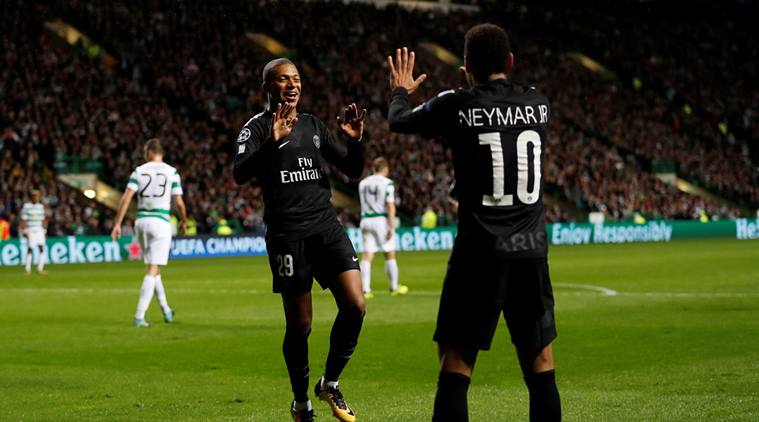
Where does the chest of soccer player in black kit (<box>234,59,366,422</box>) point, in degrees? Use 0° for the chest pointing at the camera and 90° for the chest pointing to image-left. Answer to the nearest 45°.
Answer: approximately 315°

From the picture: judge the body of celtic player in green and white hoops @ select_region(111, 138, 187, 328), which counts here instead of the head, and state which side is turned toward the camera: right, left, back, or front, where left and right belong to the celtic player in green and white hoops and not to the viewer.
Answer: back

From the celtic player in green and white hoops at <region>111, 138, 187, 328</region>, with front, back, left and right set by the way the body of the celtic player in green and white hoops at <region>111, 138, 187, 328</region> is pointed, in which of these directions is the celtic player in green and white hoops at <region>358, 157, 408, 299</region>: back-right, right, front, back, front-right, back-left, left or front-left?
front-right

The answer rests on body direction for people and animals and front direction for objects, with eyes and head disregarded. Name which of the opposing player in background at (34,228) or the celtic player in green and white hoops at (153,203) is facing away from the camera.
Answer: the celtic player in green and white hoops

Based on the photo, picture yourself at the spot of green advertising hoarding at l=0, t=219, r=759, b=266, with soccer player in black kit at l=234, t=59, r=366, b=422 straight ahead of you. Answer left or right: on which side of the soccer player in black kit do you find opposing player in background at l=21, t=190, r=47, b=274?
right

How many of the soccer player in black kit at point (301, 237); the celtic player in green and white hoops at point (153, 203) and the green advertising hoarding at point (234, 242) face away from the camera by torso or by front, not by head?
1

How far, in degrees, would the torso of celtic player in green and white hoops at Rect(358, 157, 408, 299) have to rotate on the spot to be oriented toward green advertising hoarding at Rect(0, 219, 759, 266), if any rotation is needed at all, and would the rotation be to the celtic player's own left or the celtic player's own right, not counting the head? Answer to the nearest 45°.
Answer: approximately 45° to the celtic player's own left

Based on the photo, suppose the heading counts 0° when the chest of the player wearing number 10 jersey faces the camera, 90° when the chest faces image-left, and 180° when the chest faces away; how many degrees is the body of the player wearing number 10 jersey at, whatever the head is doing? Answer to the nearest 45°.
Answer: approximately 135°

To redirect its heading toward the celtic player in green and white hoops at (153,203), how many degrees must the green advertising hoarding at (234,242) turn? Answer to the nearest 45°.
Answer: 0° — it already faces them

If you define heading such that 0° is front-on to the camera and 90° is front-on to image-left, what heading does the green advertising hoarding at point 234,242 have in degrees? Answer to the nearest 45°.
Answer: approximately 0°

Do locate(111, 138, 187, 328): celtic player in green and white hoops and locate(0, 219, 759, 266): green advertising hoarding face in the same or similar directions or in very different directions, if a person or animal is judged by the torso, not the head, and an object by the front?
very different directions

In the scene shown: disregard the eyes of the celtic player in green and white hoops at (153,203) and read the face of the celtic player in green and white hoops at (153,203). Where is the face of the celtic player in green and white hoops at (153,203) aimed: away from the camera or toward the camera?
away from the camera

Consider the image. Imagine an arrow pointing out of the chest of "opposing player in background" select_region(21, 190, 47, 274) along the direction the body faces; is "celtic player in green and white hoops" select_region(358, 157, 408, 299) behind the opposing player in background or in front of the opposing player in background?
in front

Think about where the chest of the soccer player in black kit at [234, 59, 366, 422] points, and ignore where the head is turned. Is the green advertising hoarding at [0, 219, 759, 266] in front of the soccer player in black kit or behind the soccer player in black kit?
behind

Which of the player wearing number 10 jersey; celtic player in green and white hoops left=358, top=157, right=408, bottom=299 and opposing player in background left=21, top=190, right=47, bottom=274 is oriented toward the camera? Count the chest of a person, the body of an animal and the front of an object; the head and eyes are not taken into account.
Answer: the opposing player in background
